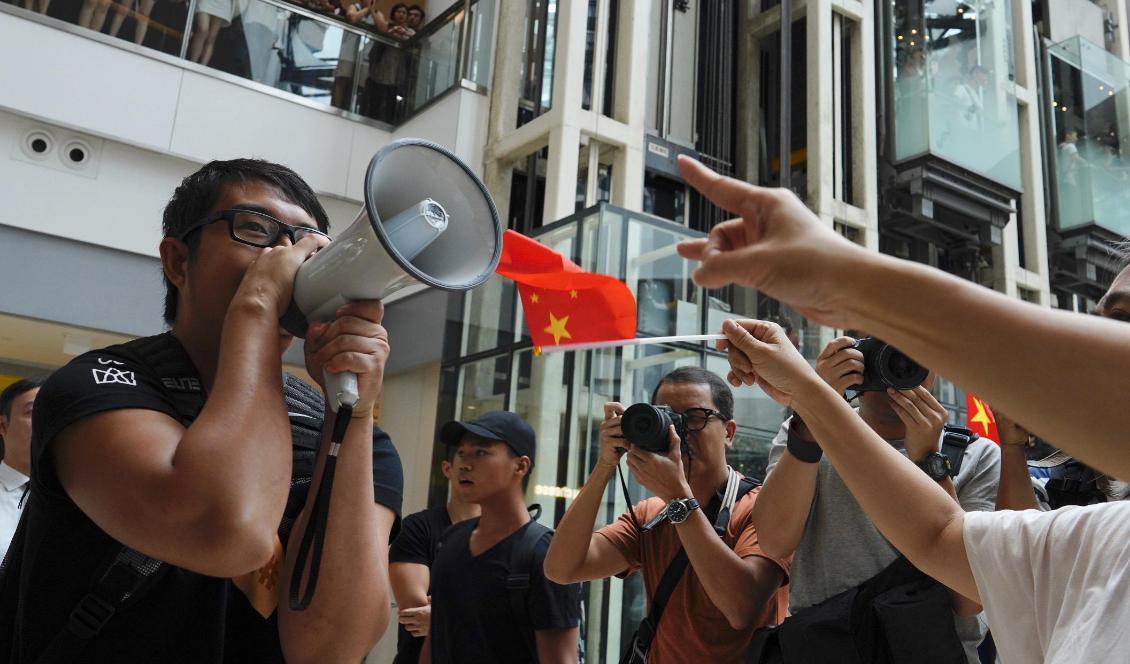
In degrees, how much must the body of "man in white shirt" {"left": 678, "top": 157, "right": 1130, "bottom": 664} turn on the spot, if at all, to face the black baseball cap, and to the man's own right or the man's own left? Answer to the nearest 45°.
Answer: approximately 45° to the man's own right

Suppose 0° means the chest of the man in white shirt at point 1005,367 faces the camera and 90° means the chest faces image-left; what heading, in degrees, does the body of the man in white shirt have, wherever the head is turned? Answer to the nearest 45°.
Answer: approximately 90°

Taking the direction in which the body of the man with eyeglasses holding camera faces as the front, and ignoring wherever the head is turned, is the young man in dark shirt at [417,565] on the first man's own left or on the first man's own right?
on the first man's own right

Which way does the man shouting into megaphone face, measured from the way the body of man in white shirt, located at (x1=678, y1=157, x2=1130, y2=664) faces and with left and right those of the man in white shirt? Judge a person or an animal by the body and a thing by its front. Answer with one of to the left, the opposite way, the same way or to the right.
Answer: the opposite way

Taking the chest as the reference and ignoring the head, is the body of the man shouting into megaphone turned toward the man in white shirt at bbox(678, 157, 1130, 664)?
yes

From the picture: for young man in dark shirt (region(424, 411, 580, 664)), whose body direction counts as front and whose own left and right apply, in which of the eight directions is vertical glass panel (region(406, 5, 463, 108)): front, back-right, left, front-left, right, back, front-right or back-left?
back-right

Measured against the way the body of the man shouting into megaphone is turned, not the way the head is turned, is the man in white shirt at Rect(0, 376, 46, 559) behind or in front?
behind

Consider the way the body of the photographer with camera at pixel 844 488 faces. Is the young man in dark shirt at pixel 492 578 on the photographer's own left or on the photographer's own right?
on the photographer's own right

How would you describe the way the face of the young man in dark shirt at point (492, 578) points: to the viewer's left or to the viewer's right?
to the viewer's left
